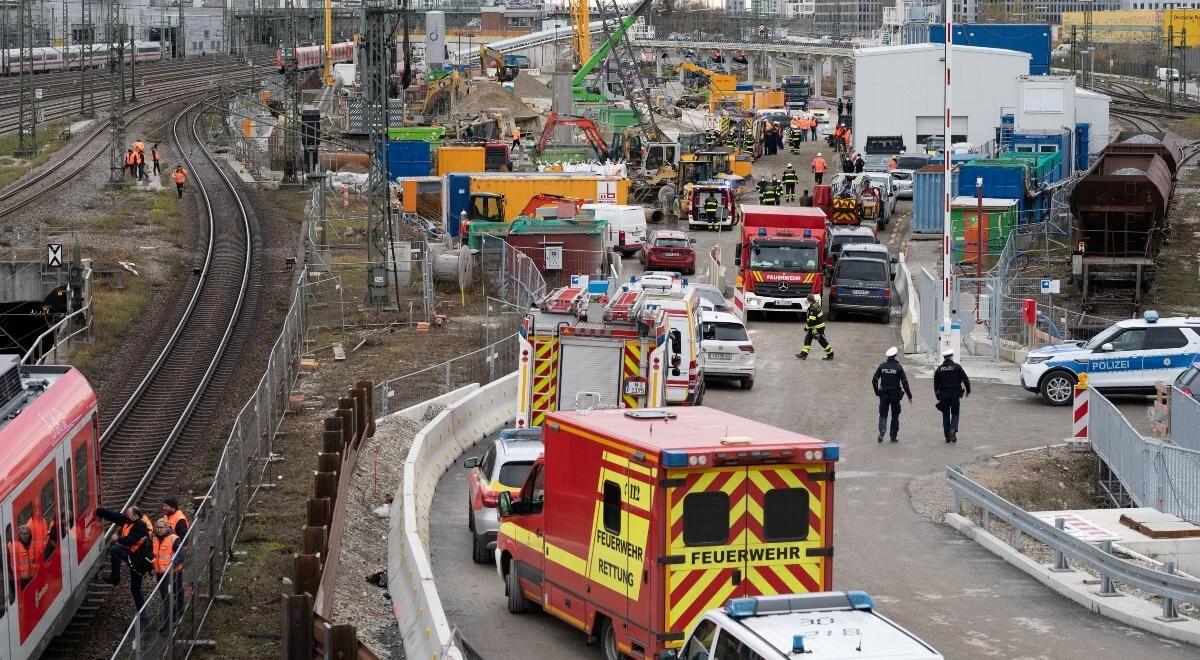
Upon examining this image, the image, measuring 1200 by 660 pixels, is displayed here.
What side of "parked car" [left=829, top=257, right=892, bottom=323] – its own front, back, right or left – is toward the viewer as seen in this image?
back

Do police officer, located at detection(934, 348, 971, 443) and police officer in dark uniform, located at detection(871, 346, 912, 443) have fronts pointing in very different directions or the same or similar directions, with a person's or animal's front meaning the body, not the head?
same or similar directions

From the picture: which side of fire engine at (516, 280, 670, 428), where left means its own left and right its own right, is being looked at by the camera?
back

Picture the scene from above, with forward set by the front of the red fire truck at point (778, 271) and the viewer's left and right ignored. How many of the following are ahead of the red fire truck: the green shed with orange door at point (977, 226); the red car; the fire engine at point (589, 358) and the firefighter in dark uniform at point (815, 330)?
2

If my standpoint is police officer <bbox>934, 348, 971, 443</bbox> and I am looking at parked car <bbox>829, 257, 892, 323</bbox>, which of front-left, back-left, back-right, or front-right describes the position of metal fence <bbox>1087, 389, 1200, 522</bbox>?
back-right

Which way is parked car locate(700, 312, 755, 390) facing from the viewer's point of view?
away from the camera

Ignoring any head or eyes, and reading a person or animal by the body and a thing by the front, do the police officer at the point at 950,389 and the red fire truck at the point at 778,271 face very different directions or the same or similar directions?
very different directions

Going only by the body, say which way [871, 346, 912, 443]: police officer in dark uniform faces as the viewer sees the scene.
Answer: away from the camera

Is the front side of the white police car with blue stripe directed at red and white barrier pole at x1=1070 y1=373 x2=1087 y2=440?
no

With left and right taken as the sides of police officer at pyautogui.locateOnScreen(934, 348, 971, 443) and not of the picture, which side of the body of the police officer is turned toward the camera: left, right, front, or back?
back

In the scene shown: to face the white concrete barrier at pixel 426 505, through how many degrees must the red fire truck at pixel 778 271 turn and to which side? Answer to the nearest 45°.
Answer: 0° — it already faces it

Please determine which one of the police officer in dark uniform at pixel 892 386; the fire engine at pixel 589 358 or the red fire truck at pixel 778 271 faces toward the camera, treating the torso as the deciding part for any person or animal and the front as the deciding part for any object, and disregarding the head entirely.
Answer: the red fire truck

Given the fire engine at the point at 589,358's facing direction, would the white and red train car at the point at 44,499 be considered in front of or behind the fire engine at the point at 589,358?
behind

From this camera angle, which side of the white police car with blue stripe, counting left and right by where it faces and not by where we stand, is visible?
left

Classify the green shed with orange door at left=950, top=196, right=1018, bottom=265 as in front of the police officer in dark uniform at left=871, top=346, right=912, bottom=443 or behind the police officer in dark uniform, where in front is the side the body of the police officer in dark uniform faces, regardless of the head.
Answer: in front

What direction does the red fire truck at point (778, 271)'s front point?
toward the camera

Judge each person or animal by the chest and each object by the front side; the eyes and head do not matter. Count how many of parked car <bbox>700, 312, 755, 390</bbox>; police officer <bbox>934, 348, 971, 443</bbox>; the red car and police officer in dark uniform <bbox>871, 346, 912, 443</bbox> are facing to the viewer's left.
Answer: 0
